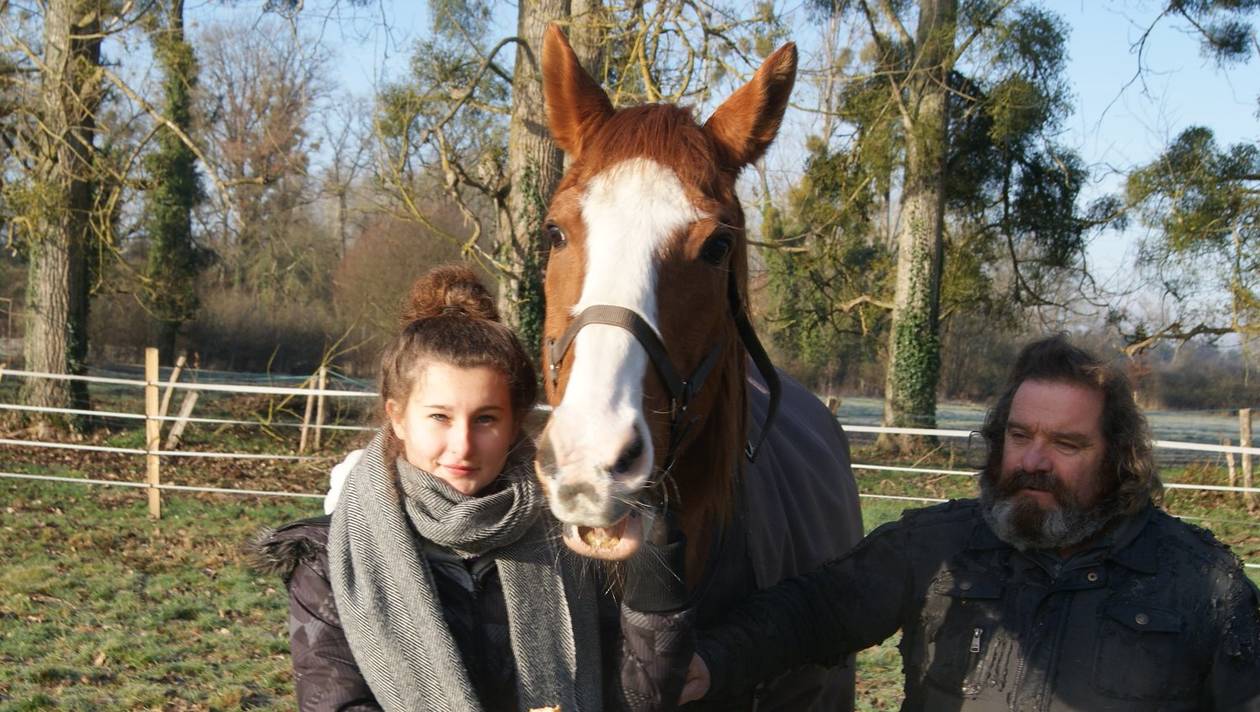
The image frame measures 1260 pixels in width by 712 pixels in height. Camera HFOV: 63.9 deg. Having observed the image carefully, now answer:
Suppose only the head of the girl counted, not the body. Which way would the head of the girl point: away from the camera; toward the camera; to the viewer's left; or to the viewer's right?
toward the camera

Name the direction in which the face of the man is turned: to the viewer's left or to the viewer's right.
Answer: to the viewer's left

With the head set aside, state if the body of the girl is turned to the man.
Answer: no

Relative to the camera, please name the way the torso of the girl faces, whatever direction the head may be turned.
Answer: toward the camera
